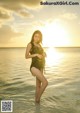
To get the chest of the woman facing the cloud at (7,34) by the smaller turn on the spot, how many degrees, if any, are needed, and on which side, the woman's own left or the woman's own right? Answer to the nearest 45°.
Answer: approximately 180°

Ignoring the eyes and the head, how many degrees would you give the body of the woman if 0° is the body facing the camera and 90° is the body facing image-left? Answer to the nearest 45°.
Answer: approximately 315°
